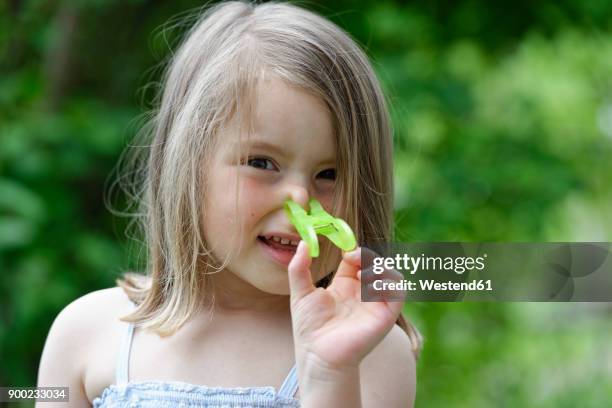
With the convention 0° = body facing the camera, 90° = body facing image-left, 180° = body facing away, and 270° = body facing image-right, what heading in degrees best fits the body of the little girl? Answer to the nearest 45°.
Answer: approximately 0°
